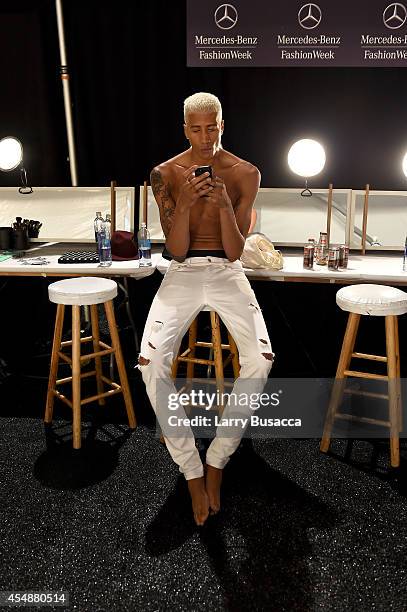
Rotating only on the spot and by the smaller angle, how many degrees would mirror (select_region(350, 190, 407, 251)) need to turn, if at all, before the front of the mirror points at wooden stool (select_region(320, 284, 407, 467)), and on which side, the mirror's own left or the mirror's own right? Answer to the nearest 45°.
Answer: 0° — it already faces it

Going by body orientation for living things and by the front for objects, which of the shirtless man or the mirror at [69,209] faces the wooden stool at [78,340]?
the mirror

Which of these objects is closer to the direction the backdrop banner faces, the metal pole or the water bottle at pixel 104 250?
the water bottle

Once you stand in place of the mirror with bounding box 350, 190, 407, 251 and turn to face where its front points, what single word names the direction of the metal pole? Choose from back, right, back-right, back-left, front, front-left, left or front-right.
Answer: right

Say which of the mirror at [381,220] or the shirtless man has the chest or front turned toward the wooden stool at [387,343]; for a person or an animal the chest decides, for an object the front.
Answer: the mirror

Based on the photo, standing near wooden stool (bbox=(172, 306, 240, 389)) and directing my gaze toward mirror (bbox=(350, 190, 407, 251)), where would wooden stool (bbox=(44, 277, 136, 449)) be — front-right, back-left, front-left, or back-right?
back-left

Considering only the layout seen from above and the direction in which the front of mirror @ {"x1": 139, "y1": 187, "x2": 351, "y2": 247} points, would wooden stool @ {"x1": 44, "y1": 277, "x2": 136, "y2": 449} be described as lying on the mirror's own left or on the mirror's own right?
on the mirror's own right

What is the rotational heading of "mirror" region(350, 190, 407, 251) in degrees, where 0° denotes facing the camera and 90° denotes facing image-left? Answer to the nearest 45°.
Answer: approximately 0°

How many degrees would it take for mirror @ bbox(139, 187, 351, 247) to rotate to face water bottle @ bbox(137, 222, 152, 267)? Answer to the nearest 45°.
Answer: approximately 45° to its right

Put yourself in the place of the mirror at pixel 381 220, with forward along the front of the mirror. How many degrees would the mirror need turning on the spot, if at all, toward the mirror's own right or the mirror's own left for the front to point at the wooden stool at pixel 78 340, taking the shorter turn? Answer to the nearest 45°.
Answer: approximately 45° to the mirror's own right

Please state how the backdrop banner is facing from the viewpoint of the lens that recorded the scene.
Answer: facing the viewer

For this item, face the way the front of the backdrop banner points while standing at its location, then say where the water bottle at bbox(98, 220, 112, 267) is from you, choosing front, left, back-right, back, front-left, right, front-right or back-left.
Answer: front-right

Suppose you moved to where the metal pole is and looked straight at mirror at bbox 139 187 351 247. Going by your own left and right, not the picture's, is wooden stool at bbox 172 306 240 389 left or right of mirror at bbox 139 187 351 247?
right

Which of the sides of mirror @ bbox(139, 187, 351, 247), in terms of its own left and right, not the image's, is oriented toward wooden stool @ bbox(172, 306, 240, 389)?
front
